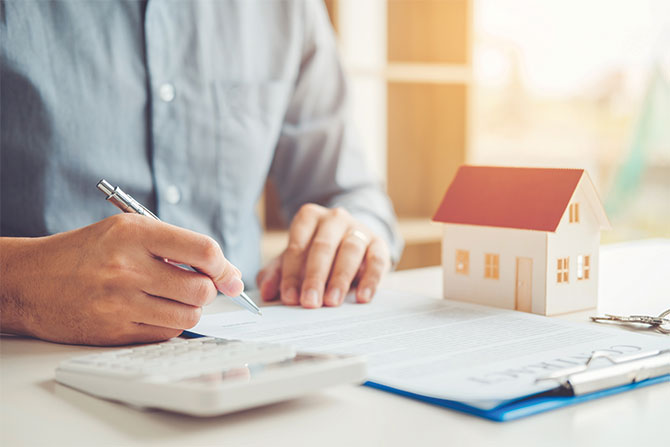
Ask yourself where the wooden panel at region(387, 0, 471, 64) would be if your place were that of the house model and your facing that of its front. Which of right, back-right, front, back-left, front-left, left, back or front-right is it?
back-right

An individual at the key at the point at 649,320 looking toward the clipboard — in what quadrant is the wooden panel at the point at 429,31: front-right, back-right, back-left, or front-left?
back-right

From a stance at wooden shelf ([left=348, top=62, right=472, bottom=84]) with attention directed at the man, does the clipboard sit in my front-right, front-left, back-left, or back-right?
front-left

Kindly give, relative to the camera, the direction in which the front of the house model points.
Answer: facing the viewer and to the left of the viewer

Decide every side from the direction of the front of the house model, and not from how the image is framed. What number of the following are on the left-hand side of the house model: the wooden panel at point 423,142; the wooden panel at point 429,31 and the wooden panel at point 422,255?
0
